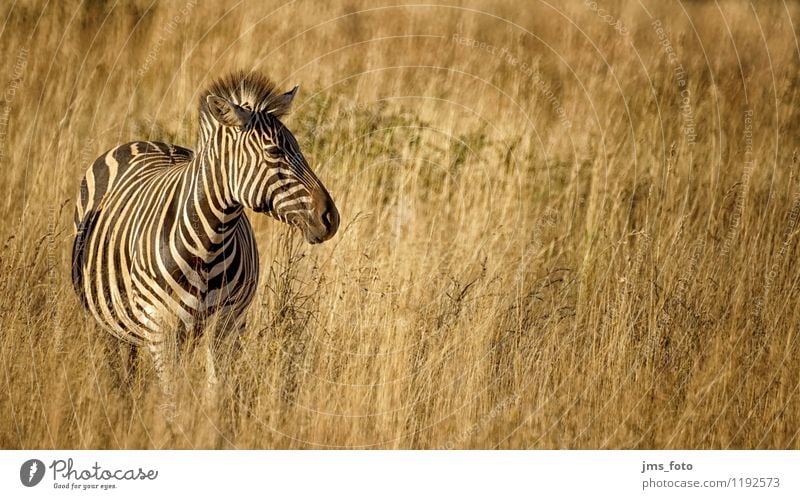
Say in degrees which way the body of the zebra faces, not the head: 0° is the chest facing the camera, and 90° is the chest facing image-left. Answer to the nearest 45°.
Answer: approximately 315°
